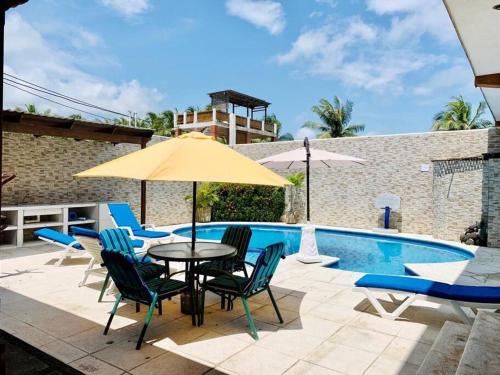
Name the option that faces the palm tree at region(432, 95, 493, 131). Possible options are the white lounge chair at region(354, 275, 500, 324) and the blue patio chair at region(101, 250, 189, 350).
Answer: the blue patio chair

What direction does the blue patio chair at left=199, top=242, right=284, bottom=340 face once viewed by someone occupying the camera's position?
facing away from the viewer and to the left of the viewer

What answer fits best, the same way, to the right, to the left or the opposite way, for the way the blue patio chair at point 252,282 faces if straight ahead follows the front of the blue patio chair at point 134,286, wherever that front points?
to the left

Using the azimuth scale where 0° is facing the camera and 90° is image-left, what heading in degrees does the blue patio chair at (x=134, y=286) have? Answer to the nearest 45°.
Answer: approximately 225°

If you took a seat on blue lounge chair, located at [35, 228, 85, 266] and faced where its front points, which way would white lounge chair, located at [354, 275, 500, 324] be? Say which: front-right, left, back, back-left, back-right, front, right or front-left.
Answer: front

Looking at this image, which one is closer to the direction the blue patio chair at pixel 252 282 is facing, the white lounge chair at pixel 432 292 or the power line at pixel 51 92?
the power line

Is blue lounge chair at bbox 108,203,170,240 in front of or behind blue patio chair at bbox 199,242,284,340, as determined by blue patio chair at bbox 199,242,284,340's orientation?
in front

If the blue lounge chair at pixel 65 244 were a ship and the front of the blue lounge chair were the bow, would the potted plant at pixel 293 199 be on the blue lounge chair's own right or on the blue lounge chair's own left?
on the blue lounge chair's own left
